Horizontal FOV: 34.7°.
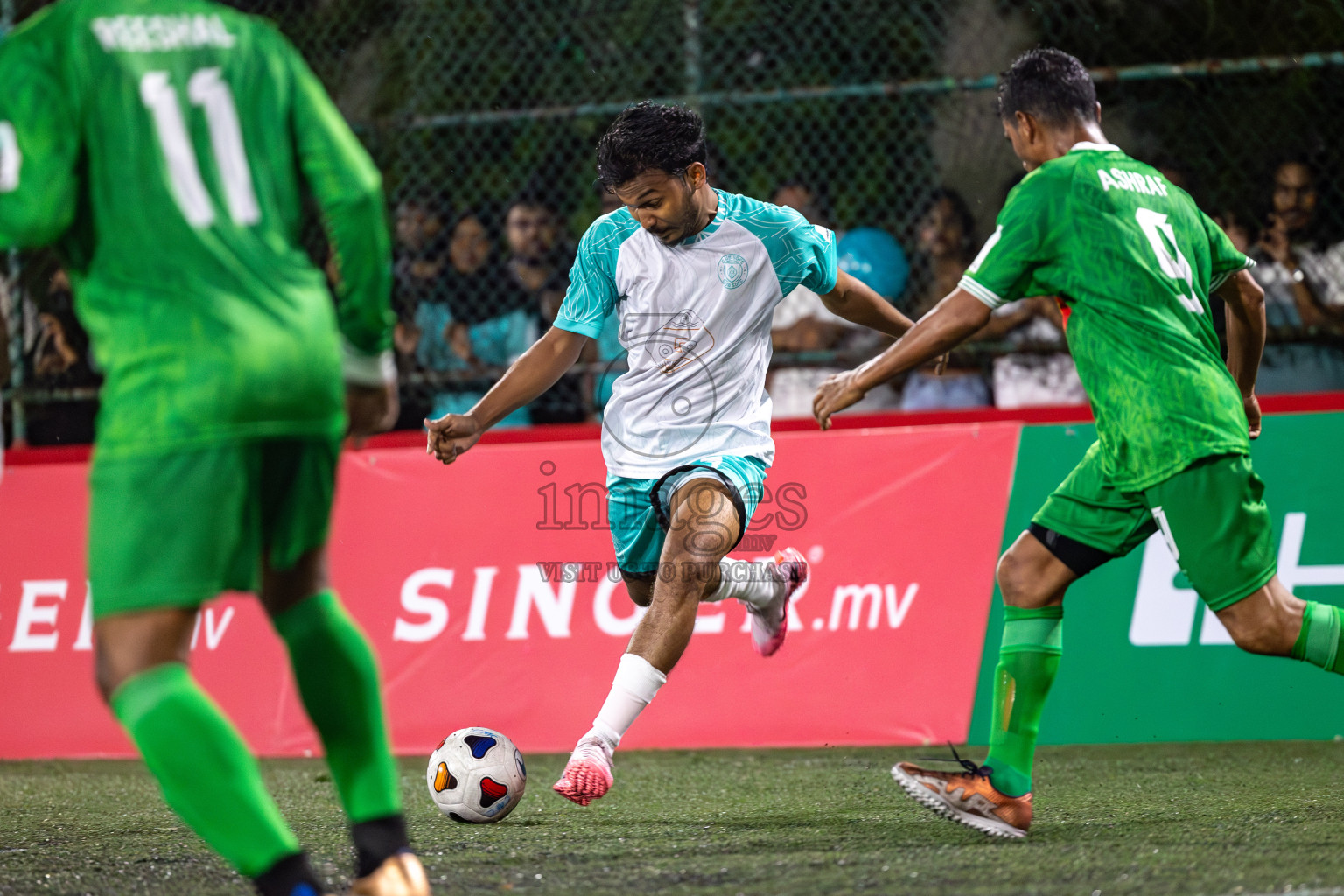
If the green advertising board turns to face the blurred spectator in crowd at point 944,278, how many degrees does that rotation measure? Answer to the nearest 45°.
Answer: approximately 135° to its right

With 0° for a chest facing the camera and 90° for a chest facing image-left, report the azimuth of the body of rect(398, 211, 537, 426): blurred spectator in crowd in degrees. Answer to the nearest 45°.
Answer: approximately 0°

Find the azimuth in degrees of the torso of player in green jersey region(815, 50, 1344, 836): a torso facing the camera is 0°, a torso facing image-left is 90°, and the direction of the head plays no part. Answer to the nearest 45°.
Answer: approximately 135°

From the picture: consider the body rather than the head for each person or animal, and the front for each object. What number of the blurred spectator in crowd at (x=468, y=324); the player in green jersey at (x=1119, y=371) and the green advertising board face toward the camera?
2

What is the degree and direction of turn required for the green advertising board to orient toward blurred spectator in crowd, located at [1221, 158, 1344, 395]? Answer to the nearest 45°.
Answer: approximately 180°

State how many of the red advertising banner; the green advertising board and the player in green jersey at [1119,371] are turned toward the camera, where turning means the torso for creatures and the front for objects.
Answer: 2
